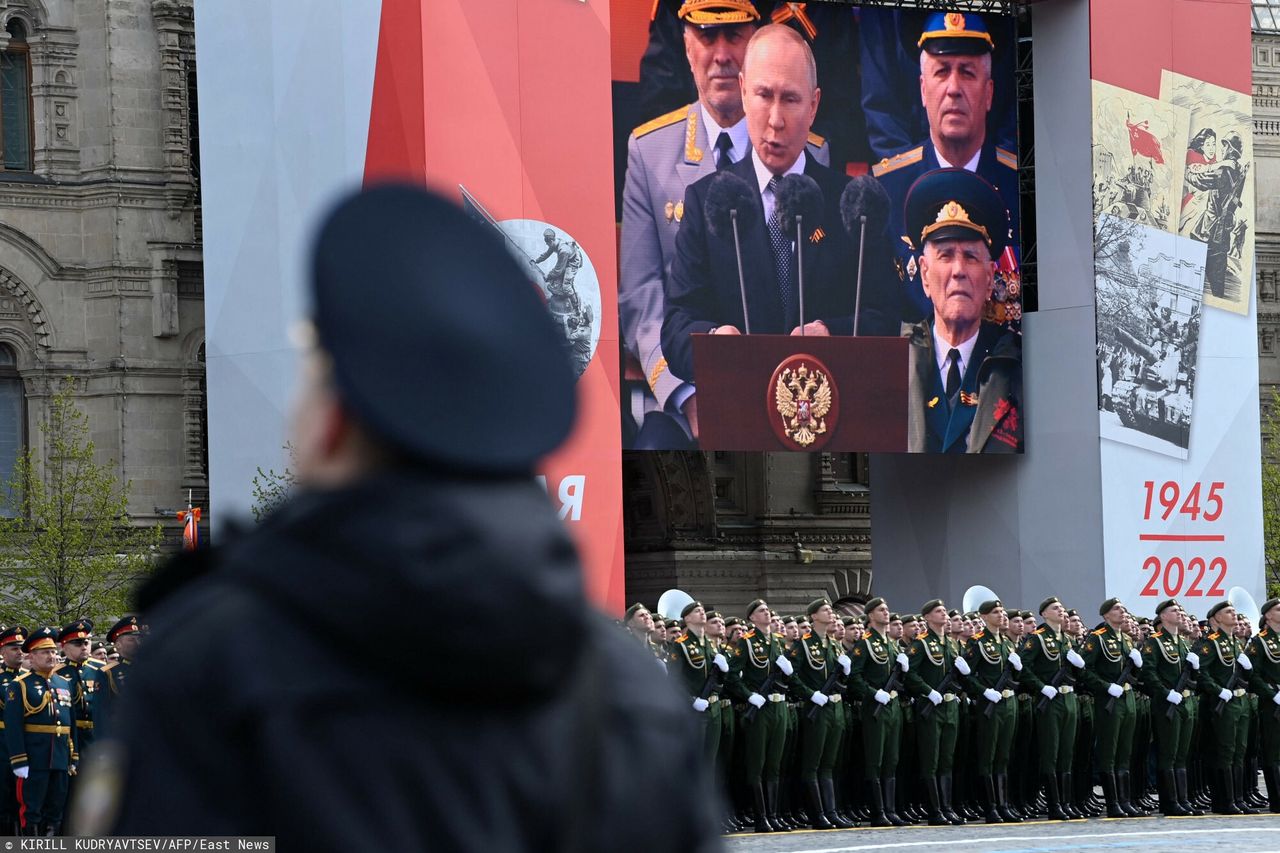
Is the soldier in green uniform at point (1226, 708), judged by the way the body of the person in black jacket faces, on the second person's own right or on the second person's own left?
on the second person's own right

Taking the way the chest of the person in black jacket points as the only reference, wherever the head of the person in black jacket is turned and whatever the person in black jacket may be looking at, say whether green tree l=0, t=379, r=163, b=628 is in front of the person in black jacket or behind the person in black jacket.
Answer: in front

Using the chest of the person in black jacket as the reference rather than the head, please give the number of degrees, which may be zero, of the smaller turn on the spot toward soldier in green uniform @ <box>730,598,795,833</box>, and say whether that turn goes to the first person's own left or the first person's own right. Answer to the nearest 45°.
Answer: approximately 45° to the first person's own right

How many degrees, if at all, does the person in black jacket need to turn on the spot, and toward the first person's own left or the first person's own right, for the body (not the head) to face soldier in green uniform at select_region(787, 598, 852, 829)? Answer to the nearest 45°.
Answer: approximately 45° to the first person's own right

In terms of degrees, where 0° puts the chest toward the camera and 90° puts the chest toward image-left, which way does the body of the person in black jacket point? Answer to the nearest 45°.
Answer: approximately 135°

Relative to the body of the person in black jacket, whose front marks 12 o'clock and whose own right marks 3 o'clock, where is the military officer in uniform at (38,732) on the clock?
The military officer in uniform is roughly at 1 o'clock from the person in black jacket.

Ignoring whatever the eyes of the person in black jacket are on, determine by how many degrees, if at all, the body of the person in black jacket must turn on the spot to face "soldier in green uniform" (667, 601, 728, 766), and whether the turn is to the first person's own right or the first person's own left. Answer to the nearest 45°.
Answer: approximately 45° to the first person's own right
